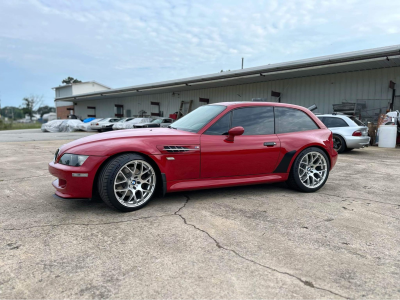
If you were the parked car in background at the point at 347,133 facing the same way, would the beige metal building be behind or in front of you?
in front

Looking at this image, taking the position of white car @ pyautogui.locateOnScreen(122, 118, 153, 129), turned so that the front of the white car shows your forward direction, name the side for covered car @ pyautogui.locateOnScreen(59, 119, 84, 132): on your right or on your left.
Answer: on your right

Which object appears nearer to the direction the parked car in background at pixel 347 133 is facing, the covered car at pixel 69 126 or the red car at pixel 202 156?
the covered car

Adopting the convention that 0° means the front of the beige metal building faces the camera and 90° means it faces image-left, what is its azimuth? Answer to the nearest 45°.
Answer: approximately 45°

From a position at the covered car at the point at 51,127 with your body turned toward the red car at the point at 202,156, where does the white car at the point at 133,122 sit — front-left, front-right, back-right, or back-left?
front-left

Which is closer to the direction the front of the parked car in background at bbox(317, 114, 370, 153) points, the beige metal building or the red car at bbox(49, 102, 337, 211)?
the beige metal building

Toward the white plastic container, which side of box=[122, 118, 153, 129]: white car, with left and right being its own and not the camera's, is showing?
left

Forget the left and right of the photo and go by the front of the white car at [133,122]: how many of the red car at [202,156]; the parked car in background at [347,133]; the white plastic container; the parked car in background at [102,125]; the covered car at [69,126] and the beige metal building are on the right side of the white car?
2

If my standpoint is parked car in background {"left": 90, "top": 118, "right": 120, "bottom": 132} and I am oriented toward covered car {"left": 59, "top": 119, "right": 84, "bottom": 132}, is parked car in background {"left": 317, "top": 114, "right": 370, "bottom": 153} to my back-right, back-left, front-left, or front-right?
back-left
